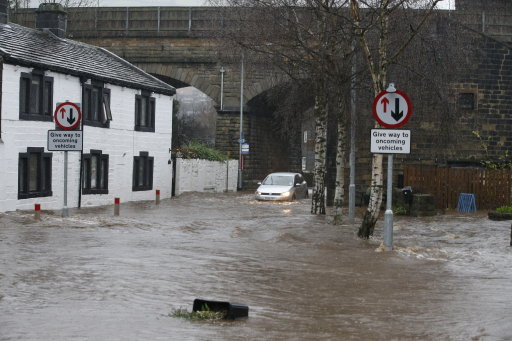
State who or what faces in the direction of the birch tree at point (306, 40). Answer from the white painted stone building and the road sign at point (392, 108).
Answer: the white painted stone building

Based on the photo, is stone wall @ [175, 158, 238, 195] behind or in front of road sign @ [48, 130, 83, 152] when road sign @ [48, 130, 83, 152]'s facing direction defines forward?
behind

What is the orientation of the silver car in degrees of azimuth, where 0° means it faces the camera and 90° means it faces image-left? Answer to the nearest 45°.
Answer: approximately 45°

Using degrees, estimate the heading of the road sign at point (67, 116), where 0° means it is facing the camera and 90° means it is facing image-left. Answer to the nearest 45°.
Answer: approximately 0°
